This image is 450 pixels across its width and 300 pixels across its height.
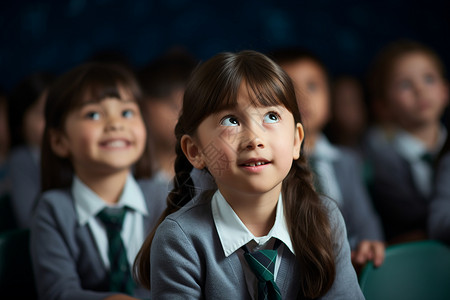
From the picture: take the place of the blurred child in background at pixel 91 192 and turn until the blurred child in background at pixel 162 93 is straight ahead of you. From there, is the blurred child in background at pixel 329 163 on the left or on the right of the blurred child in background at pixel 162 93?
right

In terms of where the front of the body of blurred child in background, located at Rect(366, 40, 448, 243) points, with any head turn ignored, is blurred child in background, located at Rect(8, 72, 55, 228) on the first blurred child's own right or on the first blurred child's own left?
on the first blurred child's own right

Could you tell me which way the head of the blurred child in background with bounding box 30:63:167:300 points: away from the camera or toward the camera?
toward the camera

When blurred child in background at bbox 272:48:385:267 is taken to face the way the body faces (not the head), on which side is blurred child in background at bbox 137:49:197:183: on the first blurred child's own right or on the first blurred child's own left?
on the first blurred child's own right

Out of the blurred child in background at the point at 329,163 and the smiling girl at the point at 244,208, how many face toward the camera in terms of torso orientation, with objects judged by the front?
2

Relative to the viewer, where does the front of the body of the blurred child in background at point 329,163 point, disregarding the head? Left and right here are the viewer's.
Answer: facing the viewer

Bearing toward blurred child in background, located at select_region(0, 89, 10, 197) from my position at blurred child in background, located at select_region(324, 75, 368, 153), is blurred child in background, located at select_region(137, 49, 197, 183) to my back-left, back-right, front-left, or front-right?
front-left

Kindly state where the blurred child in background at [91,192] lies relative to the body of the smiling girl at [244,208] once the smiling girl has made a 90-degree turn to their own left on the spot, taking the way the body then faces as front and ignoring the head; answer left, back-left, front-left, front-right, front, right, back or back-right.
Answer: back-left

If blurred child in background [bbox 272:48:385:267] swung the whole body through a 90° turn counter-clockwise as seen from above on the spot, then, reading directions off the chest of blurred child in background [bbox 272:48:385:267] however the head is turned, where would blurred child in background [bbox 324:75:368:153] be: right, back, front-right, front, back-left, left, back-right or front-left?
left

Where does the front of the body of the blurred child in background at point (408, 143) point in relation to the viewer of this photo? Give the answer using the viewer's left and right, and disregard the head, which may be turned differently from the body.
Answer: facing the viewer and to the right of the viewer

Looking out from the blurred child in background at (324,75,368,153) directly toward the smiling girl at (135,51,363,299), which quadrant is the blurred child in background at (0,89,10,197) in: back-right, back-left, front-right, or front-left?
front-right
